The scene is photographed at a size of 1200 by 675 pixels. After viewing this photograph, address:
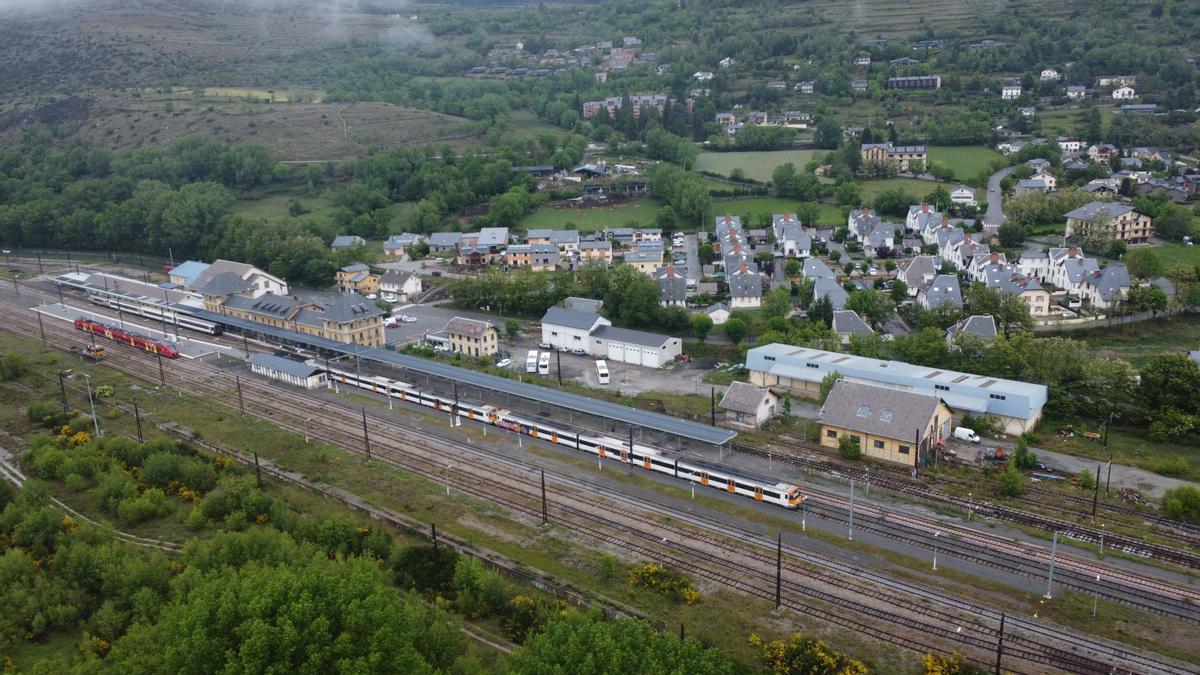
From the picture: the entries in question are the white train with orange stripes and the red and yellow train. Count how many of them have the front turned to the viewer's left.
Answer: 0

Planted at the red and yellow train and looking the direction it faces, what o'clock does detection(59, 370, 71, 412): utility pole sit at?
The utility pole is roughly at 2 o'clock from the red and yellow train.

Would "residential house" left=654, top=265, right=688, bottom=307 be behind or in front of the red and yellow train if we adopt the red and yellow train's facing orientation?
in front

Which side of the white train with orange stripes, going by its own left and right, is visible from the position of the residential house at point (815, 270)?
left

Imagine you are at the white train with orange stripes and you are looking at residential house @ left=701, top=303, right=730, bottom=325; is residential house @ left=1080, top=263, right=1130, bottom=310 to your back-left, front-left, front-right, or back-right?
front-right

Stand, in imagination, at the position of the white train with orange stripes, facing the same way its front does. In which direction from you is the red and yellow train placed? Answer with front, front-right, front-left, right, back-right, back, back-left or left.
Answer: back

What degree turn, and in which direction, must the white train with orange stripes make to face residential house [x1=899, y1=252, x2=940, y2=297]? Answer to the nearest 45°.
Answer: approximately 90° to its left

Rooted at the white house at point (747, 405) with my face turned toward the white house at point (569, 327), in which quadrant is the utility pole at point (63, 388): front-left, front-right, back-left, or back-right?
front-left

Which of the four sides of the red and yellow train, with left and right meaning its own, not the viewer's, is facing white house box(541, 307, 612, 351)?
front

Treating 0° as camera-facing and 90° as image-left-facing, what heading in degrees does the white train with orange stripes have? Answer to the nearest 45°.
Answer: approximately 315°

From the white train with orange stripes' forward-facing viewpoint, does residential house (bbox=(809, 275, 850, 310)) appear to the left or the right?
on its left

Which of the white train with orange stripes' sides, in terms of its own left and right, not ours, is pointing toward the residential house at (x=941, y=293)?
left

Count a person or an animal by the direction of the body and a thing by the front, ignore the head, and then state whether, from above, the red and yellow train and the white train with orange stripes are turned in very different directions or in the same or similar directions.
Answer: same or similar directions

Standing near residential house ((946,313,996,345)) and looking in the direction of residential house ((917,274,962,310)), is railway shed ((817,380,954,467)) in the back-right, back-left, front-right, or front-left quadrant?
back-left

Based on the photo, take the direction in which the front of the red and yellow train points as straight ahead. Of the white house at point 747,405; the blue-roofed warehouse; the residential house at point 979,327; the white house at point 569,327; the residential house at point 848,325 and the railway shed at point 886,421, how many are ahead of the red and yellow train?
6

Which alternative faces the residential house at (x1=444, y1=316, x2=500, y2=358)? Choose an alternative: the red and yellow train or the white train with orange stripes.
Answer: the red and yellow train
